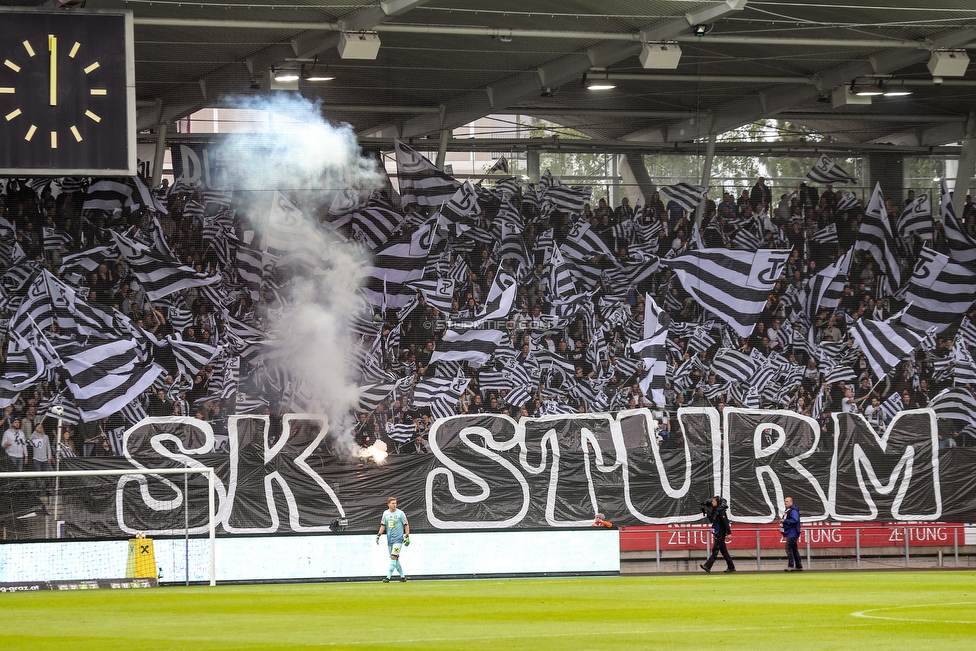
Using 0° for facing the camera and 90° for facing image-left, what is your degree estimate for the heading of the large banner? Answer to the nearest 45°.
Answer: approximately 0°

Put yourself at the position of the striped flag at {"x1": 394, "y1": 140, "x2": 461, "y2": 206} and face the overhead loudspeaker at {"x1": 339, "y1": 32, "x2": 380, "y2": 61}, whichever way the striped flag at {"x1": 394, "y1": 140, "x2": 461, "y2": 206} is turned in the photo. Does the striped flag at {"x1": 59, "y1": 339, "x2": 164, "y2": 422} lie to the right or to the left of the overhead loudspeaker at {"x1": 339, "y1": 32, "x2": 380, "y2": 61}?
right

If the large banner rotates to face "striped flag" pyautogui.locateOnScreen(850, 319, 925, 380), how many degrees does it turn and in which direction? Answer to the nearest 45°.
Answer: approximately 90° to its left

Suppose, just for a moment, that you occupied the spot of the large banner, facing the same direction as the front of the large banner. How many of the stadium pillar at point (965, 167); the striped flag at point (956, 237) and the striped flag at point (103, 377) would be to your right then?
1

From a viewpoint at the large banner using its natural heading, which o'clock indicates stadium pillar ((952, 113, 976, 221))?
The stadium pillar is roughly at 8 o'clock from the large banner.

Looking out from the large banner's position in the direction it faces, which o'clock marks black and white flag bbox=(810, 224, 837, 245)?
The black and white flag is roughly at 8 o'clock from the large banner.

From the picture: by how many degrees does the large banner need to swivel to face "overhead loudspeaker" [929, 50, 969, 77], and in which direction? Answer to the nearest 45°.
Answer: approximately 90° to its left

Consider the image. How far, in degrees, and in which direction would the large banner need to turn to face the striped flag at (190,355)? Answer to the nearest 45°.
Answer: approximately 90° to its right

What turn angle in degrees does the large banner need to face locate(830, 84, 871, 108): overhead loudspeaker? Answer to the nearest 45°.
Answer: approximately 135° to its left

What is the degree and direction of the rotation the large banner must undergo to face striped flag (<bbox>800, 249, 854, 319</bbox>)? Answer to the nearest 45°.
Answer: approximately 135° to its left

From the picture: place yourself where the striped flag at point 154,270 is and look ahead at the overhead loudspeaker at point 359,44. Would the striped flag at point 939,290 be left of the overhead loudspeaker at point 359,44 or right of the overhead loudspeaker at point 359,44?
left
